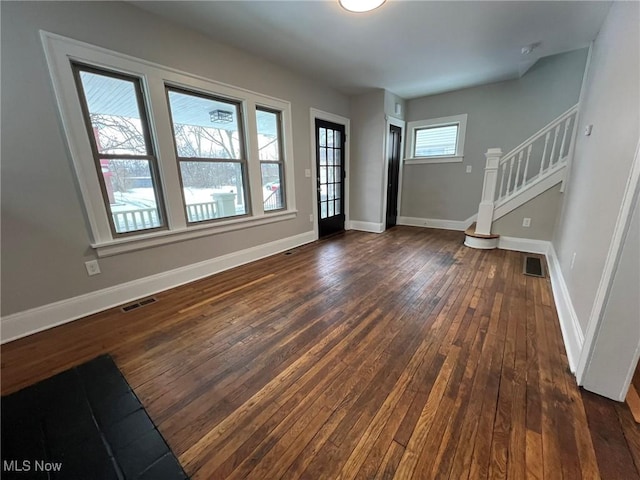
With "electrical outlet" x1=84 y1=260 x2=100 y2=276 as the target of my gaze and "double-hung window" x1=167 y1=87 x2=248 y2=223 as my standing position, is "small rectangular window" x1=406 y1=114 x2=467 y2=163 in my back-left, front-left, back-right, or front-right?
back-left

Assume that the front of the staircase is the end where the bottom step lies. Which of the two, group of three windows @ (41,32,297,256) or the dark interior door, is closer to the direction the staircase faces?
the dark interior door

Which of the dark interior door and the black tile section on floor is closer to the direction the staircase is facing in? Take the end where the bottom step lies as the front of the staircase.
the dark interior door

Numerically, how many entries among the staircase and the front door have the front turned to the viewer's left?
1

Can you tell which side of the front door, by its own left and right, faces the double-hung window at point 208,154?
right

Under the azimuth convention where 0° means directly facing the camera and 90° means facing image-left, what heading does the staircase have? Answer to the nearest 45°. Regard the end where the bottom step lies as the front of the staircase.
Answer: approximately 90°

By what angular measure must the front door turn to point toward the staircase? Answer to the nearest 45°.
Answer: approximately 45° to its left

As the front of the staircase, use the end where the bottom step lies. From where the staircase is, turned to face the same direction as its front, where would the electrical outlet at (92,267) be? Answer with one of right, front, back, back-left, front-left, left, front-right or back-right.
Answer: front-left

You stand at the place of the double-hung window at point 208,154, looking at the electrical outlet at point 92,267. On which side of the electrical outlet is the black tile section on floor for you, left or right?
left

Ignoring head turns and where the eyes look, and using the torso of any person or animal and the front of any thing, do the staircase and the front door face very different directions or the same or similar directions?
very different directions

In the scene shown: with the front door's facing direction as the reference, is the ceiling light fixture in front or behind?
in front

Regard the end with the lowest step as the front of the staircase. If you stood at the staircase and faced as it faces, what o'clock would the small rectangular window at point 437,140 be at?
The small rectangular window is roughly at 1 o'clock from the staircase.
